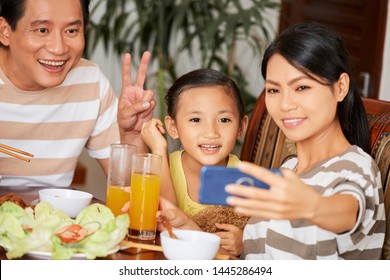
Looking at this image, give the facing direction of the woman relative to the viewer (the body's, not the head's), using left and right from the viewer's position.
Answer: facing the viewer and to the left of the viewer

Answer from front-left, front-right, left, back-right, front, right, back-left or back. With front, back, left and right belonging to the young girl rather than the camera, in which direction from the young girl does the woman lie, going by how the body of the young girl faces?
front-left

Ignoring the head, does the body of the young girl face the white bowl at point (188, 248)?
yes

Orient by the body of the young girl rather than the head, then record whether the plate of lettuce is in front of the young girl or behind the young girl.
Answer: in front

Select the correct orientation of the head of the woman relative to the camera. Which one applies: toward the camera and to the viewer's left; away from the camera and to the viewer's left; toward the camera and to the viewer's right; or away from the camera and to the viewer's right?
toward the camera and to the viewer's left

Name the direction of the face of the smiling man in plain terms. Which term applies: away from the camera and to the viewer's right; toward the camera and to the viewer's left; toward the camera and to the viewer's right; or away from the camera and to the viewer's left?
toward the camera and to the viewer's right

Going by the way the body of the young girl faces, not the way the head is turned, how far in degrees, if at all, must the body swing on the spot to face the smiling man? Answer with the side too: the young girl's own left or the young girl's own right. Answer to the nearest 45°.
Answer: approximately 135° to the young girl's own right

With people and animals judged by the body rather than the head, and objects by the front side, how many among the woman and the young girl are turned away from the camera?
0

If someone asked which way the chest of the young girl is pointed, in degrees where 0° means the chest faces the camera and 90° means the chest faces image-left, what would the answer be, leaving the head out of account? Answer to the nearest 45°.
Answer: approximately 0°

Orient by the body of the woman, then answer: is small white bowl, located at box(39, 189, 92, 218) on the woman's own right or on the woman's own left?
on the woman's own right

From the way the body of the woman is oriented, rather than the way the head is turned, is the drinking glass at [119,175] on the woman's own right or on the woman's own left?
on the woman's own right

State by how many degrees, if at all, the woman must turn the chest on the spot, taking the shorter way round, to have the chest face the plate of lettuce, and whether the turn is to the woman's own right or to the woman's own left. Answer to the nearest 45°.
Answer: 0° — they already face it

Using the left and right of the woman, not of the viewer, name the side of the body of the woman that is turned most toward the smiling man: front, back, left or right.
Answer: right
